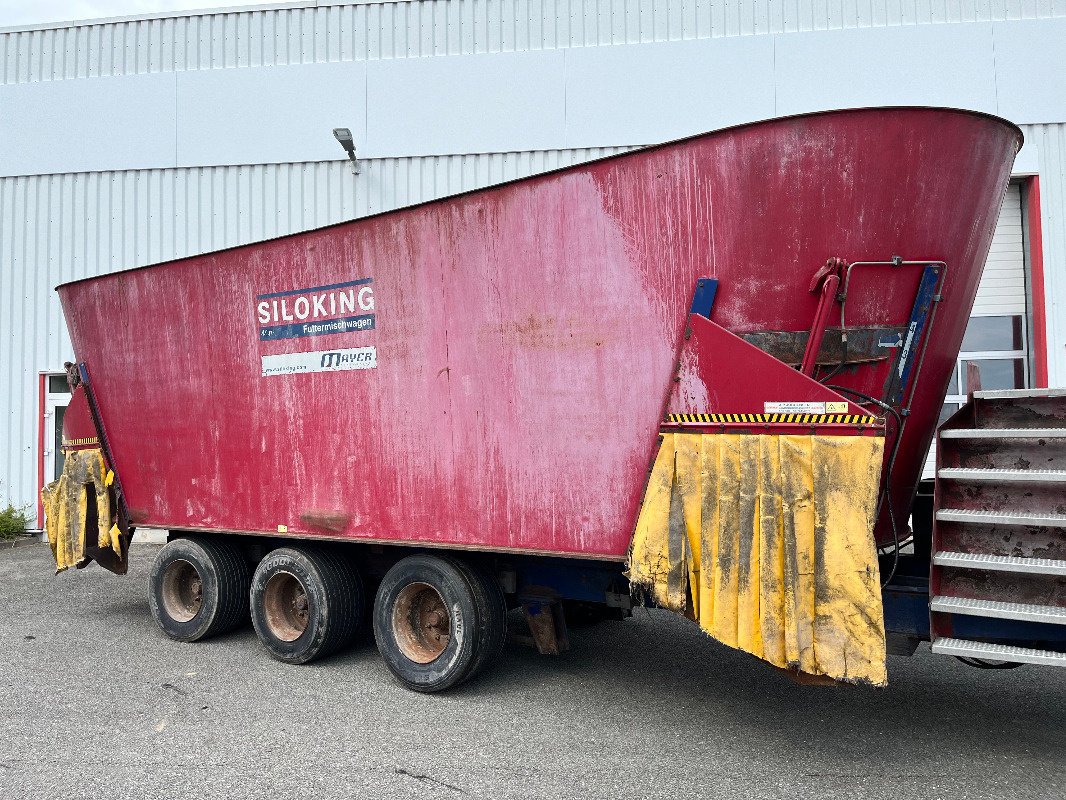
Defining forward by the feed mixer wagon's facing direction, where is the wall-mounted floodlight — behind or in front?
behind

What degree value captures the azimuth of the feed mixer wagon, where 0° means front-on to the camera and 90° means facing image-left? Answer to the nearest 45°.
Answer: approximately 315°

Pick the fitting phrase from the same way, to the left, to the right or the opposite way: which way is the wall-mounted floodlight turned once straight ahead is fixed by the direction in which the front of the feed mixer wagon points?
to the right
